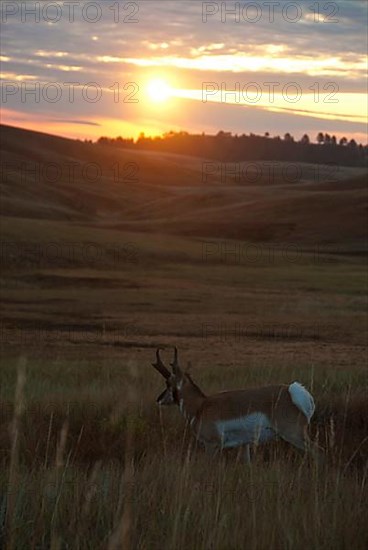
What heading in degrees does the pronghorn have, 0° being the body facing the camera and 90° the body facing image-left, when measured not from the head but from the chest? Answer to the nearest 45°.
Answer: approximately 90°
